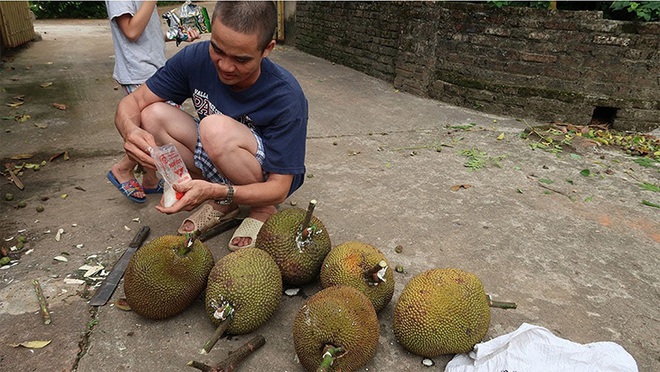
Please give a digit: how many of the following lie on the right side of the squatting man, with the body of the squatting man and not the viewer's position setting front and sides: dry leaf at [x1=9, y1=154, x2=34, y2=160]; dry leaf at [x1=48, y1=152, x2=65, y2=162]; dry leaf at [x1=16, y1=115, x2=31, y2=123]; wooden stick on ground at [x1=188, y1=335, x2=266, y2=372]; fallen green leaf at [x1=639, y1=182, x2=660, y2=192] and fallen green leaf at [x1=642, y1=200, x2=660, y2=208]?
3

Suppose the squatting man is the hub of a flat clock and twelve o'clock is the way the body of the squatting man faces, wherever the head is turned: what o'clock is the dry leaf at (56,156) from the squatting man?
The dry leaf is roughly at 3 o'clock from the squatting man.

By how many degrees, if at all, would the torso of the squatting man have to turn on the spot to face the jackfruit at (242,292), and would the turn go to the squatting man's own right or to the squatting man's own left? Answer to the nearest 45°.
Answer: approximately 45° to the squatting man's own left

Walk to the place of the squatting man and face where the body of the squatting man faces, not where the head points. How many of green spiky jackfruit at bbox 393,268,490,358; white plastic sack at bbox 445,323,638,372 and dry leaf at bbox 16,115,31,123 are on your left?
2

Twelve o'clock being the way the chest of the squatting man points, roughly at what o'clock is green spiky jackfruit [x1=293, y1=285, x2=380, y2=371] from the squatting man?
The green spiky jackfruit is roughly at 10 o'clock from the squatting man.

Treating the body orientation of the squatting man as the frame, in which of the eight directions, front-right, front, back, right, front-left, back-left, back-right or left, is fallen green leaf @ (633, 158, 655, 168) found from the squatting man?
back-left

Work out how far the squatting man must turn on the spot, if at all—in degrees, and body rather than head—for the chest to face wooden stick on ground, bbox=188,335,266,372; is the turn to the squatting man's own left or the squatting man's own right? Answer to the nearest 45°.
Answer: approximately 45° to the squatting man's own left

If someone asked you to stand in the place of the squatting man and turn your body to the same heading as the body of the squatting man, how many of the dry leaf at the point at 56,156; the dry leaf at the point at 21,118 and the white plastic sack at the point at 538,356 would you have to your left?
1

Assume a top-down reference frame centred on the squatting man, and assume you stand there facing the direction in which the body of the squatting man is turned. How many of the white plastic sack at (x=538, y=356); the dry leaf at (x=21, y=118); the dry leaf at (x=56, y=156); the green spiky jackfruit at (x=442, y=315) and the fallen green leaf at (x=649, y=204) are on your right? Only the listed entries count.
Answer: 2

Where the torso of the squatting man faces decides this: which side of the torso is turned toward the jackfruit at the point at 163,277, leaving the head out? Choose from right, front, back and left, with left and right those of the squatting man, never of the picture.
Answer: front

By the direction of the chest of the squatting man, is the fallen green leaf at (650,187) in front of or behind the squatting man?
behind

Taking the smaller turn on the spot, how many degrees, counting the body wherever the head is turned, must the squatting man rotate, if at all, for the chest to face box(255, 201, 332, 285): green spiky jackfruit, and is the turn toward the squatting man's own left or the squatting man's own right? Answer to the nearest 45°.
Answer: approximately 45° to the squatting man's own left

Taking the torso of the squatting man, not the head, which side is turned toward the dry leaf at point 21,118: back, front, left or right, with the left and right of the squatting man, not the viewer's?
right

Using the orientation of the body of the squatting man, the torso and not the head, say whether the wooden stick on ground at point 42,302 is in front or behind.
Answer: in front

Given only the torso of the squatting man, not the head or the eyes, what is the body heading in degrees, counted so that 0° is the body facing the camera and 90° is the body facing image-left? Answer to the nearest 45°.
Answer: approximately 45°

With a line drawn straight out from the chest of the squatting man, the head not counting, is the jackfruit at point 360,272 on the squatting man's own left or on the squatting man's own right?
on the squatting man's own left

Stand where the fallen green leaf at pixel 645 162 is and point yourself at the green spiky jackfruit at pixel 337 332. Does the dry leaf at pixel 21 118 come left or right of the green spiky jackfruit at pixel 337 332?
right
